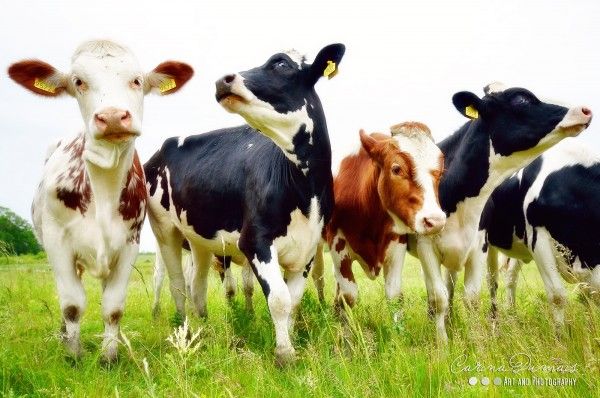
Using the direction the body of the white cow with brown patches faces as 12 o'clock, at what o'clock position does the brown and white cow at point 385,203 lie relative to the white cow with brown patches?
The brown and white cow is roughly at 9 o'clock from the white cow with brown patches.

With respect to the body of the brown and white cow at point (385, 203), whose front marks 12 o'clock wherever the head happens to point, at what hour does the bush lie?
The bush is roughly at 6 o'clock from the brown and white cow.

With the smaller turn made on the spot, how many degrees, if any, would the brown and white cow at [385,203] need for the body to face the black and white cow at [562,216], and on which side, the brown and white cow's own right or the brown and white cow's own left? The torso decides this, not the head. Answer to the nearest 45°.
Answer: approximately 45° to the brown and white cow's own left

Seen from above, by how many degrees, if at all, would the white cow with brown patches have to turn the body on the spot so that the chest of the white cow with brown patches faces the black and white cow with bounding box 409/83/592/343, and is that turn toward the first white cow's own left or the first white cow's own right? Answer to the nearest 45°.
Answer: approximately 90° to the first white cow's own left

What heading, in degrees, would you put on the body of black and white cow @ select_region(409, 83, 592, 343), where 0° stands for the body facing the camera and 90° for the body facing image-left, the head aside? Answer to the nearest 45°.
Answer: approximately 315°

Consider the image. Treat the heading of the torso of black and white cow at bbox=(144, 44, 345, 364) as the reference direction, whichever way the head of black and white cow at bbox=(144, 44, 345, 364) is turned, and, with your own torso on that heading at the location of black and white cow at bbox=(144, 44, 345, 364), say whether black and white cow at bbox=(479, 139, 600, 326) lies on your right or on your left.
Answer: on your left

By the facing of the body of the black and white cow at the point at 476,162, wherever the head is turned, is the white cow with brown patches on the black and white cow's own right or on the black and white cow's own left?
on the black and white cow's own right

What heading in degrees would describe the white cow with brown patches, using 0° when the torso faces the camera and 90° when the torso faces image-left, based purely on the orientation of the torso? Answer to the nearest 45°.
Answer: approximately 0°

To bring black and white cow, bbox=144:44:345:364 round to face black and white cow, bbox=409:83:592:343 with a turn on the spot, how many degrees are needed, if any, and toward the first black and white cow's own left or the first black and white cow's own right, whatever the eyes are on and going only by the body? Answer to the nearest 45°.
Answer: approximately 45° to the first black and white cow's own left

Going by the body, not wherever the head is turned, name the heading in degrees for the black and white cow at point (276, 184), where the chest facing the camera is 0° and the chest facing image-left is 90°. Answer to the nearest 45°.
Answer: approximately 315°
